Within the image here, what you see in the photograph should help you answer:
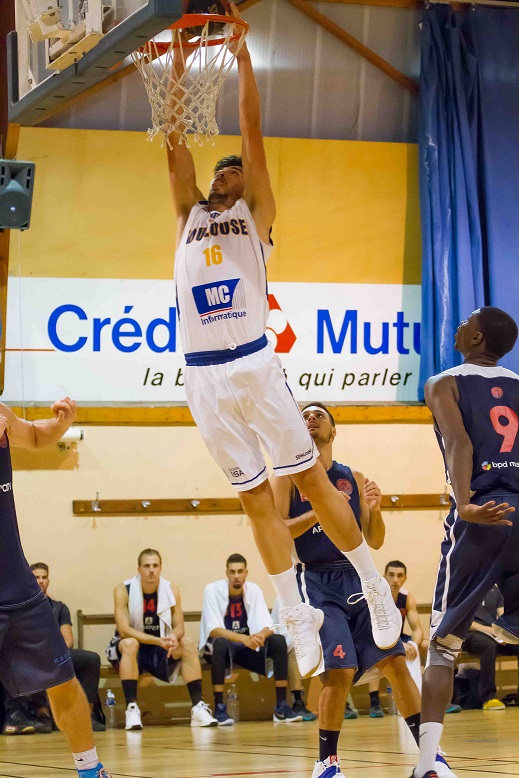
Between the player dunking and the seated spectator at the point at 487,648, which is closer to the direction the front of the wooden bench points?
the player dunking

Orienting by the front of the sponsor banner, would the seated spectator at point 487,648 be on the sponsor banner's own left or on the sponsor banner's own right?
on the sponsor banner's own left

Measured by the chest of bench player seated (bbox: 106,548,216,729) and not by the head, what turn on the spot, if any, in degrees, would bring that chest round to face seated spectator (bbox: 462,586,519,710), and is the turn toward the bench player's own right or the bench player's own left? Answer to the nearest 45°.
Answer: approximately 90° to the bench player's own left

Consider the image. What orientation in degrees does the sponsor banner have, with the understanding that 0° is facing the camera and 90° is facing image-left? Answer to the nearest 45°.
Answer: approximately 0°

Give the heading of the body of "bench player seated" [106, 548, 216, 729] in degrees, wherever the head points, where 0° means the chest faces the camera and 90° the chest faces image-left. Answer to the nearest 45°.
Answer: approximately 0°

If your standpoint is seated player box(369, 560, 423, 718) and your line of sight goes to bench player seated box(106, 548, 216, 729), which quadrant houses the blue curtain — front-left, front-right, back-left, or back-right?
back-right

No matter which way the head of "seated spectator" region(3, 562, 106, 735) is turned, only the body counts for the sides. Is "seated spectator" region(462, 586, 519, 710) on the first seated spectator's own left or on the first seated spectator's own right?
on the first seated spectator's own left
